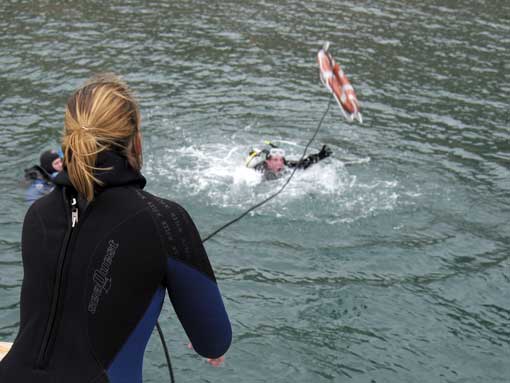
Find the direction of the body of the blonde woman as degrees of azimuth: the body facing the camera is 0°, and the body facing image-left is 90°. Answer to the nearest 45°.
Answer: approximately 225°

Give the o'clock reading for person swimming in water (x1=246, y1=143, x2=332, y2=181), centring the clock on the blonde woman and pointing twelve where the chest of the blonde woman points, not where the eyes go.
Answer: The person swimming in water is roughly at 11 o'clock from the blonde woman.

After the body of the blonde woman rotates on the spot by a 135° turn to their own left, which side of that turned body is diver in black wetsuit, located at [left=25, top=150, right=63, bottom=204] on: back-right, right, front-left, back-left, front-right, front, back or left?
right

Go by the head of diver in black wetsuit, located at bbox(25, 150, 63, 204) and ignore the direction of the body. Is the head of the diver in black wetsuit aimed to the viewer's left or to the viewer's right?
to the viewer's right

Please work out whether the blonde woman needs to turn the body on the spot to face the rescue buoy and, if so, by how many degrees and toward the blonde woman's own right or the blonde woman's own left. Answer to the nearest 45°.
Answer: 0° — they already face it
